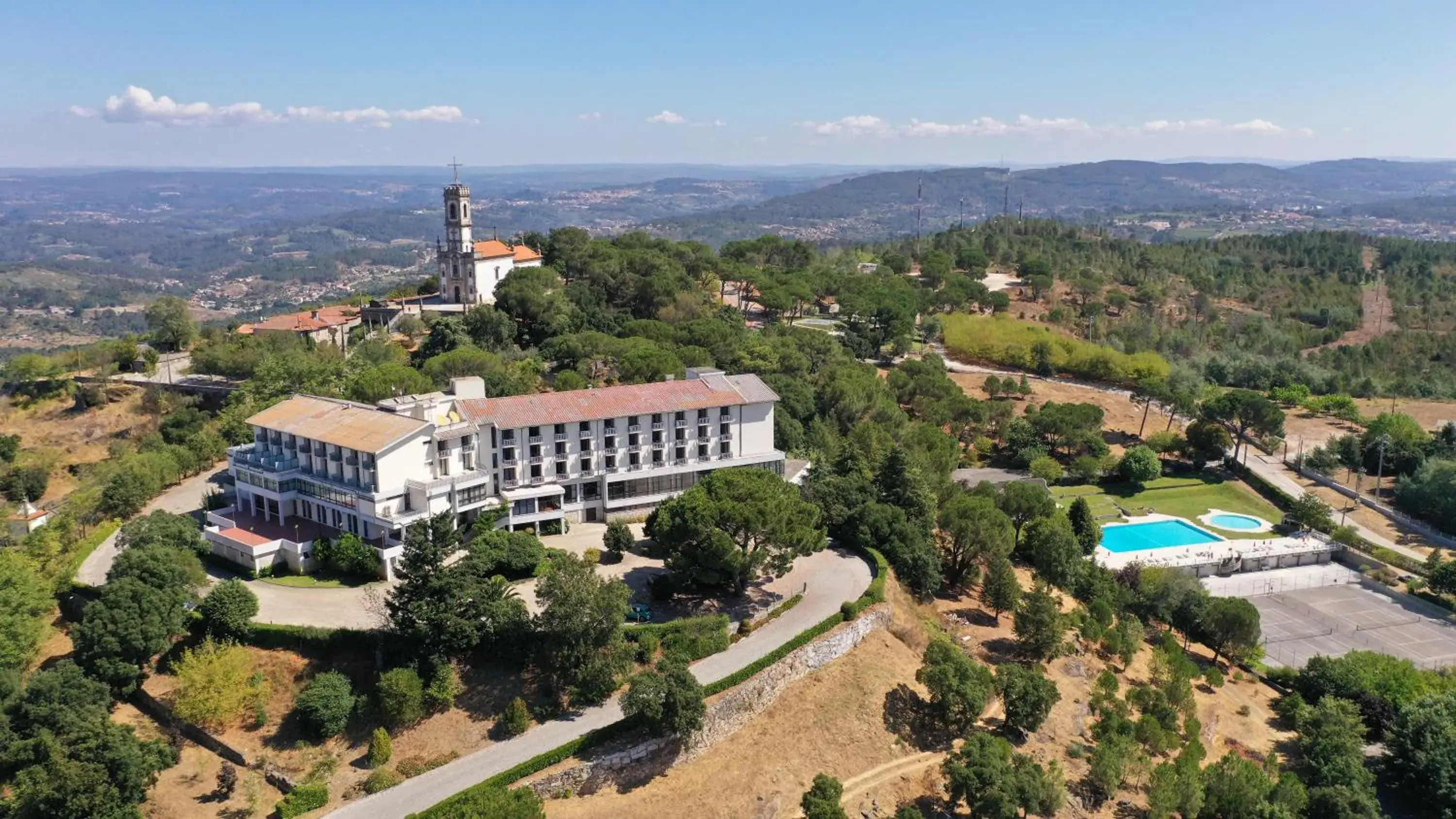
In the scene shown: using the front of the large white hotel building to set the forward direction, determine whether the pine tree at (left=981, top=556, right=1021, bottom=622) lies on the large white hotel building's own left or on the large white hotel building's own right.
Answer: on the large white hotel building's own left

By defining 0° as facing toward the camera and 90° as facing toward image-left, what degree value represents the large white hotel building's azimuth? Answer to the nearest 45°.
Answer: approximately 0°

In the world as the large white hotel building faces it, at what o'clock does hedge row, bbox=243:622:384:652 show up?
The hedge row is roughly at 1 o'clock from the large white hotel building.

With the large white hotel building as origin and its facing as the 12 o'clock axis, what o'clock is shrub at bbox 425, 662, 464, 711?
The shrub is roughly at 12 o'clock from the large white hotel building.

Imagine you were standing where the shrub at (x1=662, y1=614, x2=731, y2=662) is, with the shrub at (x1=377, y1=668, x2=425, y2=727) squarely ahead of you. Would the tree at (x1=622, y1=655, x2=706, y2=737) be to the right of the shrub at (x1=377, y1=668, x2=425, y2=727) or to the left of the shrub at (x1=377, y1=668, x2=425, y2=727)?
left

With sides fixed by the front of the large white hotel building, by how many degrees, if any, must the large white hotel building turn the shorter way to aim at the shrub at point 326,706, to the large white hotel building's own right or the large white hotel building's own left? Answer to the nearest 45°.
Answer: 0° — it already faces it

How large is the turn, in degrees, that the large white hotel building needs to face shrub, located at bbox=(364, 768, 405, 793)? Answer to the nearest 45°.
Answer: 0° — it already faces it

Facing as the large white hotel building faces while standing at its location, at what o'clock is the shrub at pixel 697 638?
The shrub is roughly at 11 o'clock from the large white hotel building.

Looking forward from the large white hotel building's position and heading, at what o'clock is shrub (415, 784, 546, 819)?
The shrub is roughly at 12 o'clock from the large white hotel building.
